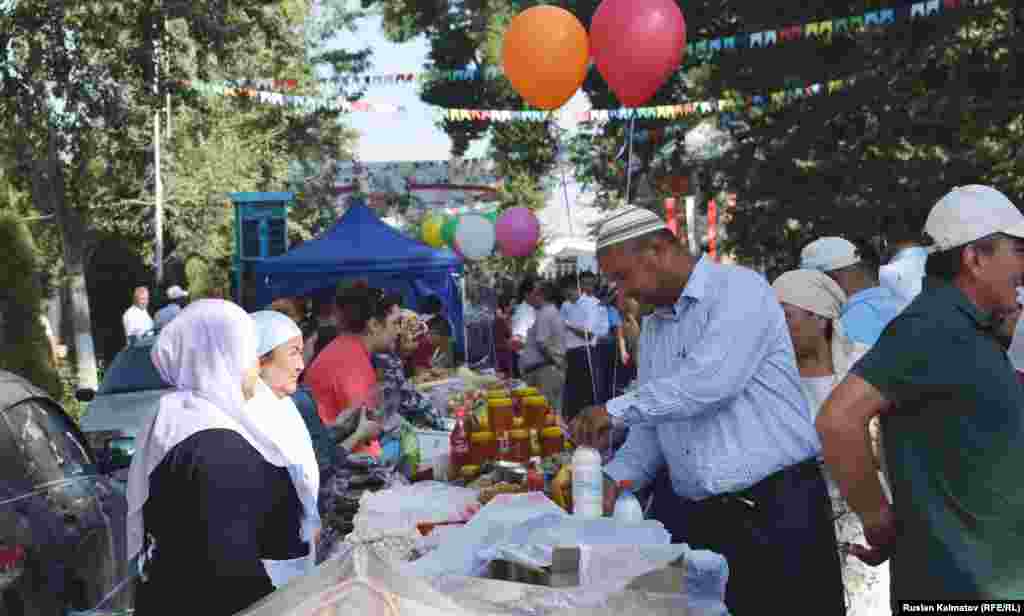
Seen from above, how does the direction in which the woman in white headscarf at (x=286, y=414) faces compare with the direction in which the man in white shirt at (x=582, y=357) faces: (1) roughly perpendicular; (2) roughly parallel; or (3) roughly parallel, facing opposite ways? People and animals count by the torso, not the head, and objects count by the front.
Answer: roughly perpendicular

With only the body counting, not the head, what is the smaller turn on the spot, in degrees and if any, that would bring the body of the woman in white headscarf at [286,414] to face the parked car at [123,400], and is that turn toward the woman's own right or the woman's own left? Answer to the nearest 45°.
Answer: approximately 90° to the woman's own left

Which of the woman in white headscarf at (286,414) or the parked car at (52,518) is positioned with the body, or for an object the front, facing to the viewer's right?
the woman in white headscarf

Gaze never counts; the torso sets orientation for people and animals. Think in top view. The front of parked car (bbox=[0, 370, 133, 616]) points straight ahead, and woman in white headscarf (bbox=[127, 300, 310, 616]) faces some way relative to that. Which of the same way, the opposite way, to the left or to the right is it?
to the right

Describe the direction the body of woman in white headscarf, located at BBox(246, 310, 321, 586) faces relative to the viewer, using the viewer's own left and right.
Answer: facing to the right of the viewer
